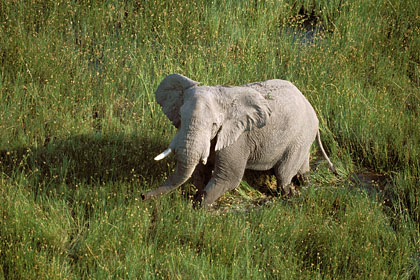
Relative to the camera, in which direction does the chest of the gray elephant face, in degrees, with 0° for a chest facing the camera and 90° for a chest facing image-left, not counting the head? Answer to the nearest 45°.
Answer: approximately 45°
